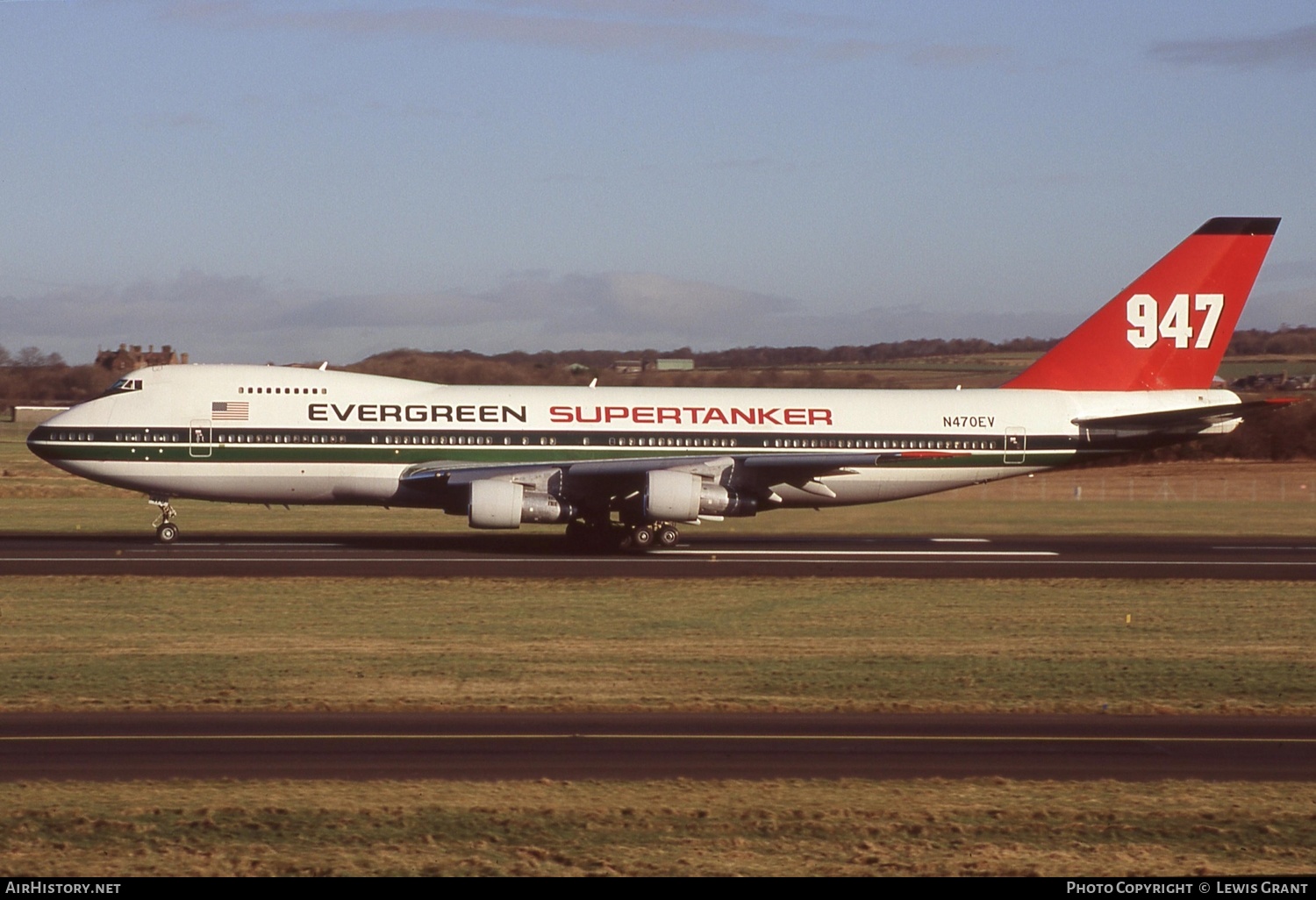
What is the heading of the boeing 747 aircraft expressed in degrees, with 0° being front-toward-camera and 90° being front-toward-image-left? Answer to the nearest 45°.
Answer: approximately 90°
